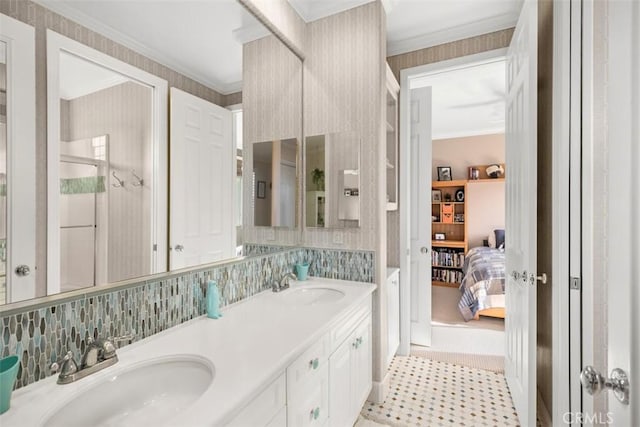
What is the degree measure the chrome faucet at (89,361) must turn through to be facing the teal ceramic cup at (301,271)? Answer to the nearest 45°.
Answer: approximately 90° to its left

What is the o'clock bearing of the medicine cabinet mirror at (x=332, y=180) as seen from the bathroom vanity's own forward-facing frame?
The medicine cabinet mirror is roughly at 9 o'clock from the bathroom vanity.

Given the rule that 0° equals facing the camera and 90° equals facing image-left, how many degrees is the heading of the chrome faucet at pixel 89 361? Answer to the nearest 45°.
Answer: approximately 315°

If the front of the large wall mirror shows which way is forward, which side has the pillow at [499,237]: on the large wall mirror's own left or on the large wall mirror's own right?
on the large wall mirror's own left

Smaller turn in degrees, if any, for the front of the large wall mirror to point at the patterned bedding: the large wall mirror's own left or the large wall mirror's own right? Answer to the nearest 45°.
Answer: approximately 45° to the large wall mirror's own left

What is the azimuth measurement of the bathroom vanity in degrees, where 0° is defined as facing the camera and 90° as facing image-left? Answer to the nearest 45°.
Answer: approximately 315°

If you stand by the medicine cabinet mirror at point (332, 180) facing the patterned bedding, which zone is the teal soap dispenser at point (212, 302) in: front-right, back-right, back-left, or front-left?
back-right

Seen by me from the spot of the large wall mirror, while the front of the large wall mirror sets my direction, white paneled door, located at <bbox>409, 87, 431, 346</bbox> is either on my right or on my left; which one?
on my left
